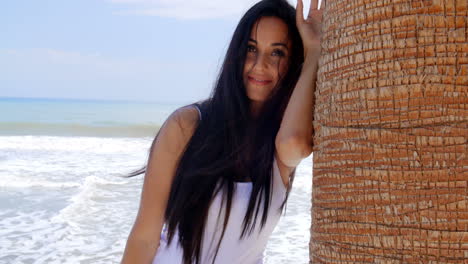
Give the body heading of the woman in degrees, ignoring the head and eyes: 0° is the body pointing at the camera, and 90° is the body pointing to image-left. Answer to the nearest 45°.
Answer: approximately 0°
